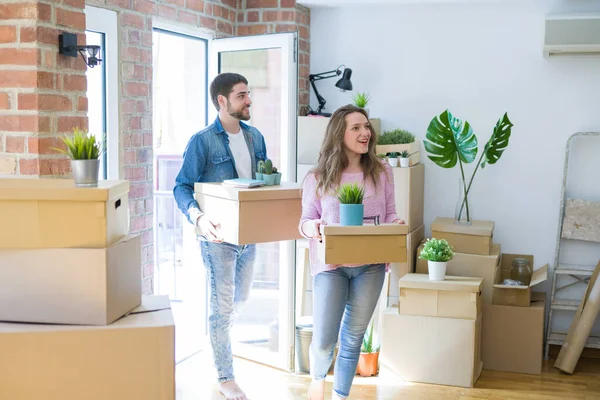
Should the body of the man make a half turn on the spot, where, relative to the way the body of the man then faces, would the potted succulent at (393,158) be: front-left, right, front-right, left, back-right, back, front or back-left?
right

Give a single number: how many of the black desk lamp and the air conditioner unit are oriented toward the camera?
1

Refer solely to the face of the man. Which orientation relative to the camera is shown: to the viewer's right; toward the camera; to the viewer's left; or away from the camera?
to the viewer's right

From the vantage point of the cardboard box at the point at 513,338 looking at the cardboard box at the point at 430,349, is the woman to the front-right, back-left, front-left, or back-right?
front-left

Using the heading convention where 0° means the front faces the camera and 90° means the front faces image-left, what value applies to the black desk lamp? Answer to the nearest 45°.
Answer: approximately 270°

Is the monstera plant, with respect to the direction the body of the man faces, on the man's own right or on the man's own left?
on the man's own left

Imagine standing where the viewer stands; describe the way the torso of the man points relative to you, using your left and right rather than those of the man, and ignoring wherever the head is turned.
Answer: facing the viewer and to the right of the viewer

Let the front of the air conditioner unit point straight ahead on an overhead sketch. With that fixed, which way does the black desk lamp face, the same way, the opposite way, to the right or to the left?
to the left

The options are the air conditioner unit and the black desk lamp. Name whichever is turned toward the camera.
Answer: the air conditioner unit

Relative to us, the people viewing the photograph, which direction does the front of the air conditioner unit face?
facing the viewer

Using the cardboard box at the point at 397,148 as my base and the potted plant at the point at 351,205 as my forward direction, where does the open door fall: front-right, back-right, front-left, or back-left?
front-right

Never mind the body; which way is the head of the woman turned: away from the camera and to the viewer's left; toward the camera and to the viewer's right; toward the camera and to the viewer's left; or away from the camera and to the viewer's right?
toward the camera and to the viewer's right
